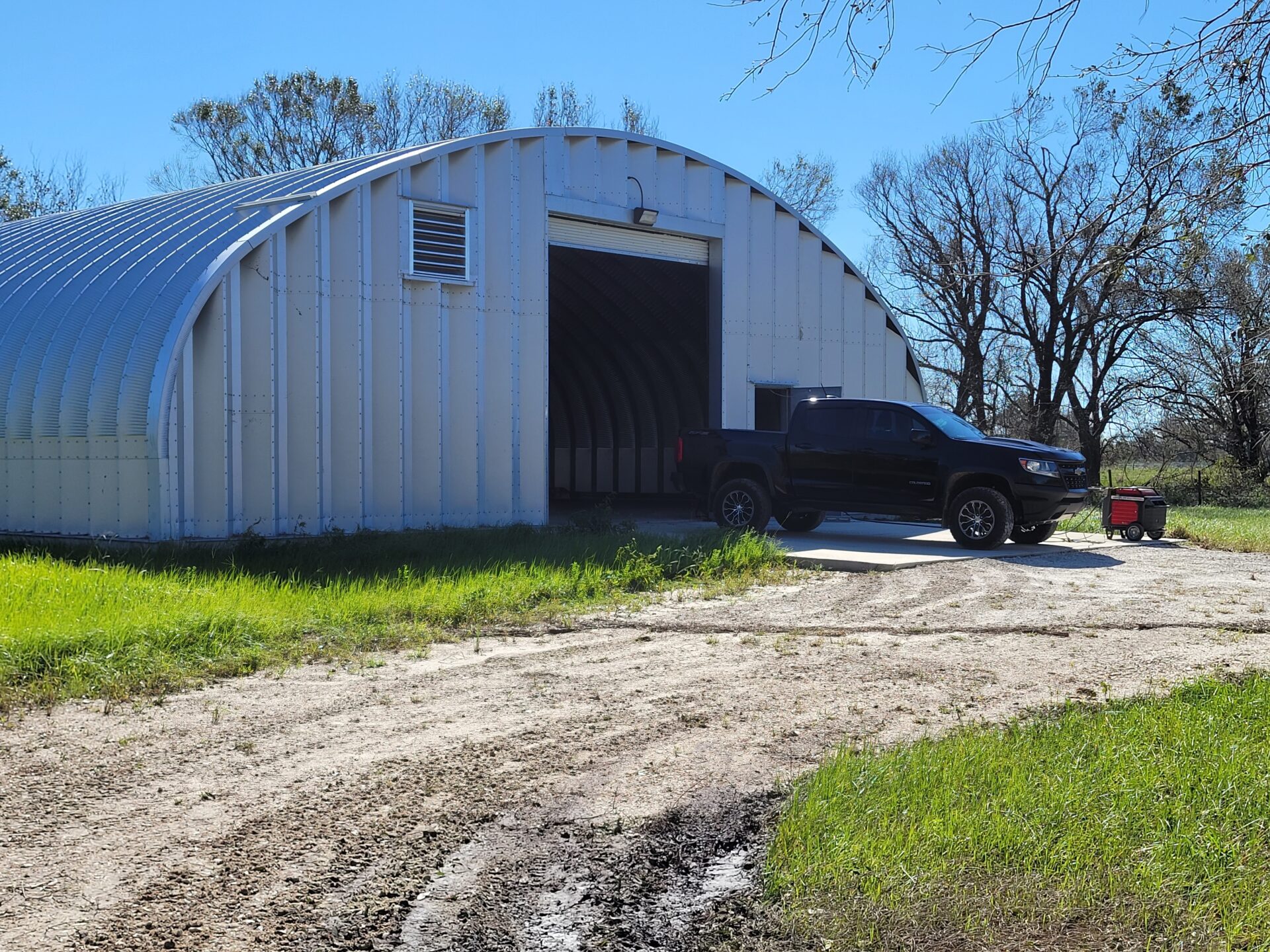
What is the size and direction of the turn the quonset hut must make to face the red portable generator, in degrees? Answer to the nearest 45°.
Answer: approximately 45° to its left

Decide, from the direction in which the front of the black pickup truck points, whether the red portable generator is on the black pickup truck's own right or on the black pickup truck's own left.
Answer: on the black pickup truck's own left
